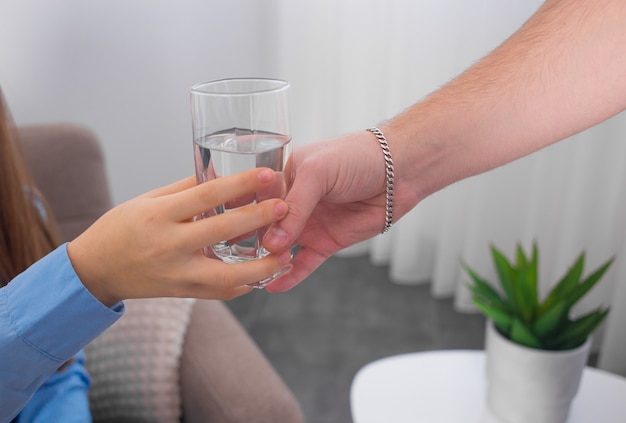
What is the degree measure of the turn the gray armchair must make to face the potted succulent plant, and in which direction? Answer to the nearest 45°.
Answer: approximately 45° to its left

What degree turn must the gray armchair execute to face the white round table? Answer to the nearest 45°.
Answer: approximately 45° to its left

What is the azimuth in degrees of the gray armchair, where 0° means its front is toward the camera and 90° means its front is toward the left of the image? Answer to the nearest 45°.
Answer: approximately 315°
